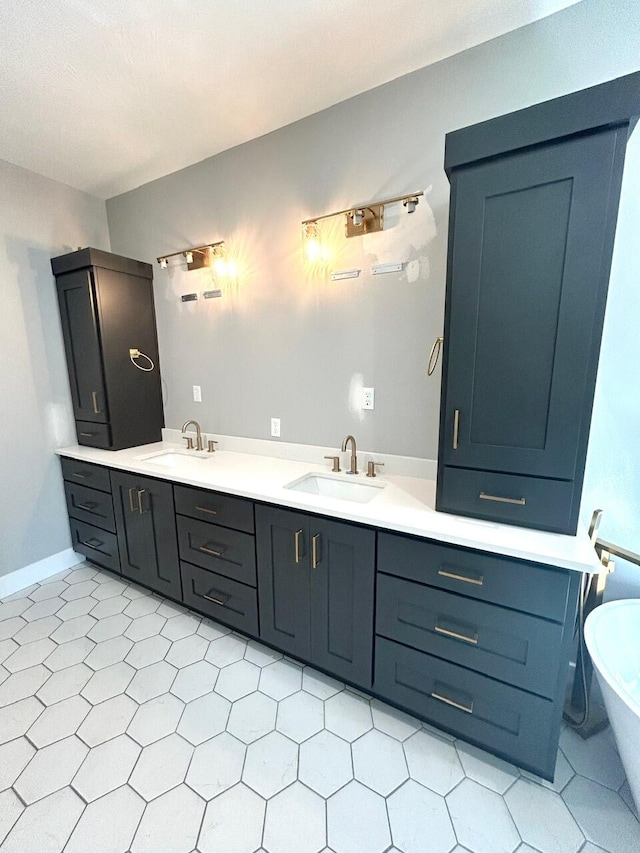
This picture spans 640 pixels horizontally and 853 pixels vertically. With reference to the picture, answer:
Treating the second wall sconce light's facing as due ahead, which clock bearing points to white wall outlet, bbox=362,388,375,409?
The white wall outlet is roughly at 9 o'clock from the second wall sconce light.

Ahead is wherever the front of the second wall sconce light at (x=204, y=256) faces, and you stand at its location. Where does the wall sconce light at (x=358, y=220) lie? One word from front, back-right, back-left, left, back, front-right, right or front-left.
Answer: left

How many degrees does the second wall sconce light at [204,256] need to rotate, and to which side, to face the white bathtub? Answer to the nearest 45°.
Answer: approximately 90° to its left

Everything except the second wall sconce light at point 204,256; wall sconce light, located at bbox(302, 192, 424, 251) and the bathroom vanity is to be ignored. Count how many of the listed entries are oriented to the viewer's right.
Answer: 0

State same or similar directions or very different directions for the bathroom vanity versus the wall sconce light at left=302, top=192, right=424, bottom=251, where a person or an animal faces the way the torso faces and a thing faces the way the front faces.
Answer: same or similar directions

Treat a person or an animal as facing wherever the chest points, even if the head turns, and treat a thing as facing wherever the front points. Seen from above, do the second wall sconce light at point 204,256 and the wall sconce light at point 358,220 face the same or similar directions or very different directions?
same or similar directions

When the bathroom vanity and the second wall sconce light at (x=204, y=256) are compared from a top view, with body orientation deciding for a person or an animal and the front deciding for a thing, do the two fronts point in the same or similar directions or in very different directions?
same or similar directions

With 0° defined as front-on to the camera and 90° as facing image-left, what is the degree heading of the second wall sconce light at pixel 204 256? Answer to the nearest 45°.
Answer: approximately 45°
